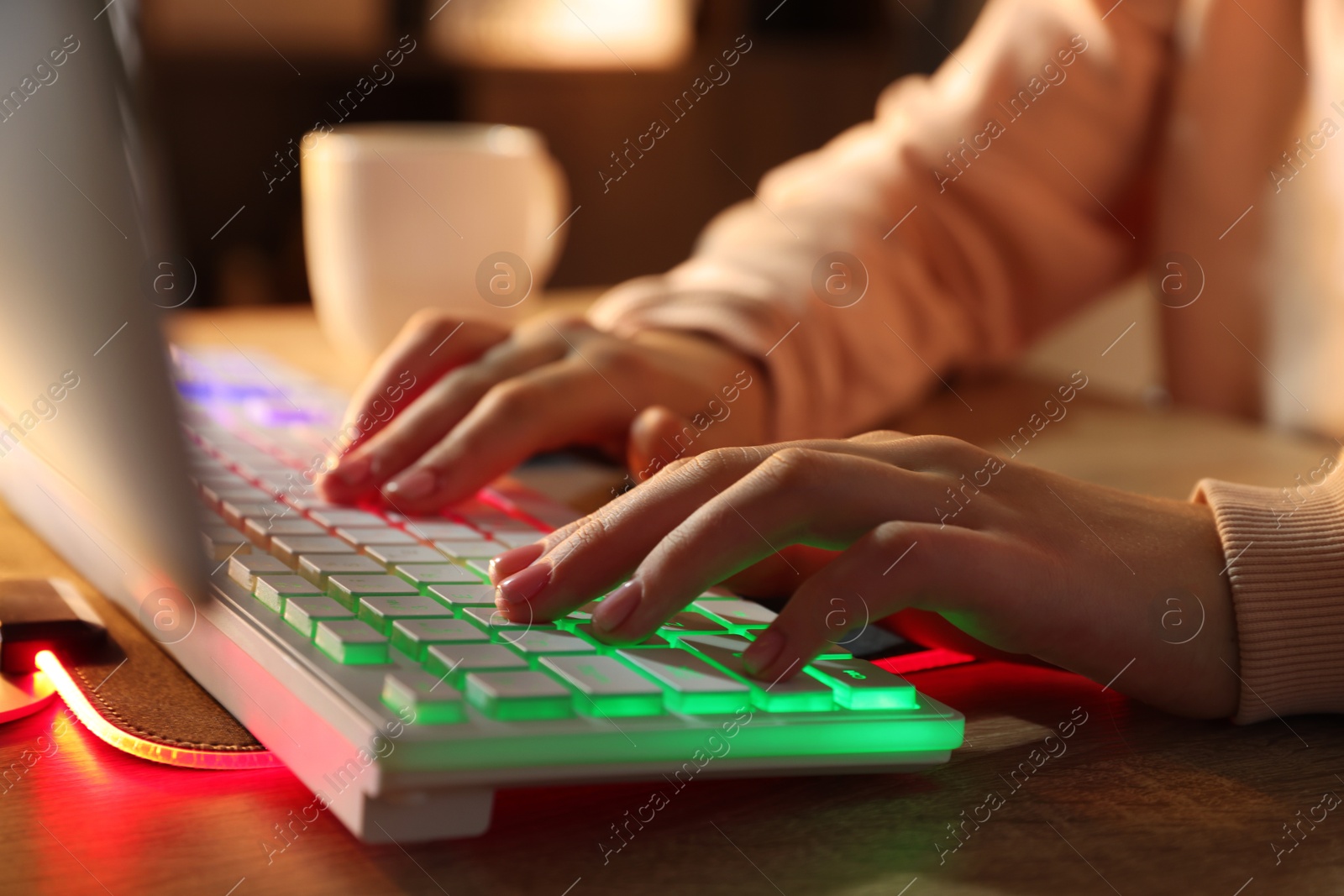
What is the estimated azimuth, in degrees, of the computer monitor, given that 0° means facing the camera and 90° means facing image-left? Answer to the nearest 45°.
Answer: approximately 225°
